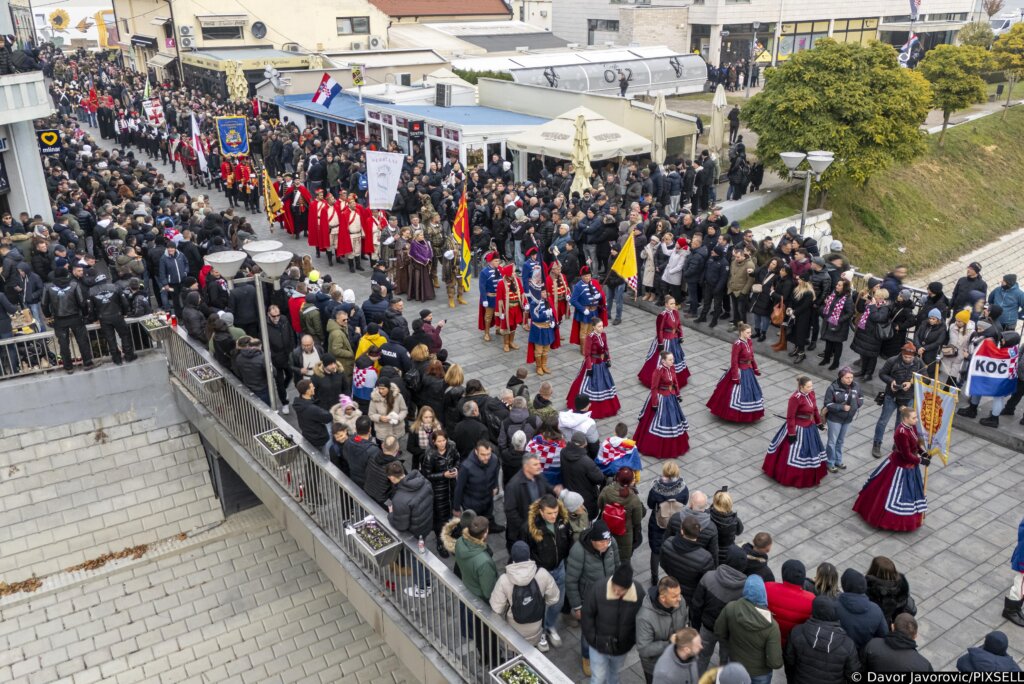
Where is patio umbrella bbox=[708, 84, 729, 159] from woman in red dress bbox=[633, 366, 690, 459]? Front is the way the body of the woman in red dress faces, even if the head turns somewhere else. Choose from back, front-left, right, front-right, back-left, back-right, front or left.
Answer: back-left

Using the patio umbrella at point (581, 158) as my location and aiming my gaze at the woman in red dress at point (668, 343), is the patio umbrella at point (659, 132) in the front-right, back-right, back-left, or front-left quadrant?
back-left

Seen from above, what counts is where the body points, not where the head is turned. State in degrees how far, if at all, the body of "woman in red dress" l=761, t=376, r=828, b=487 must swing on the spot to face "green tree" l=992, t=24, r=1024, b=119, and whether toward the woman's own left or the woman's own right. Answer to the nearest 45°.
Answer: approximately 135° to the woman's own left

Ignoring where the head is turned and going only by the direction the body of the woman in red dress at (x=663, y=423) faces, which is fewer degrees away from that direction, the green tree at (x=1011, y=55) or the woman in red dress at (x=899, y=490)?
the woman in red dress
